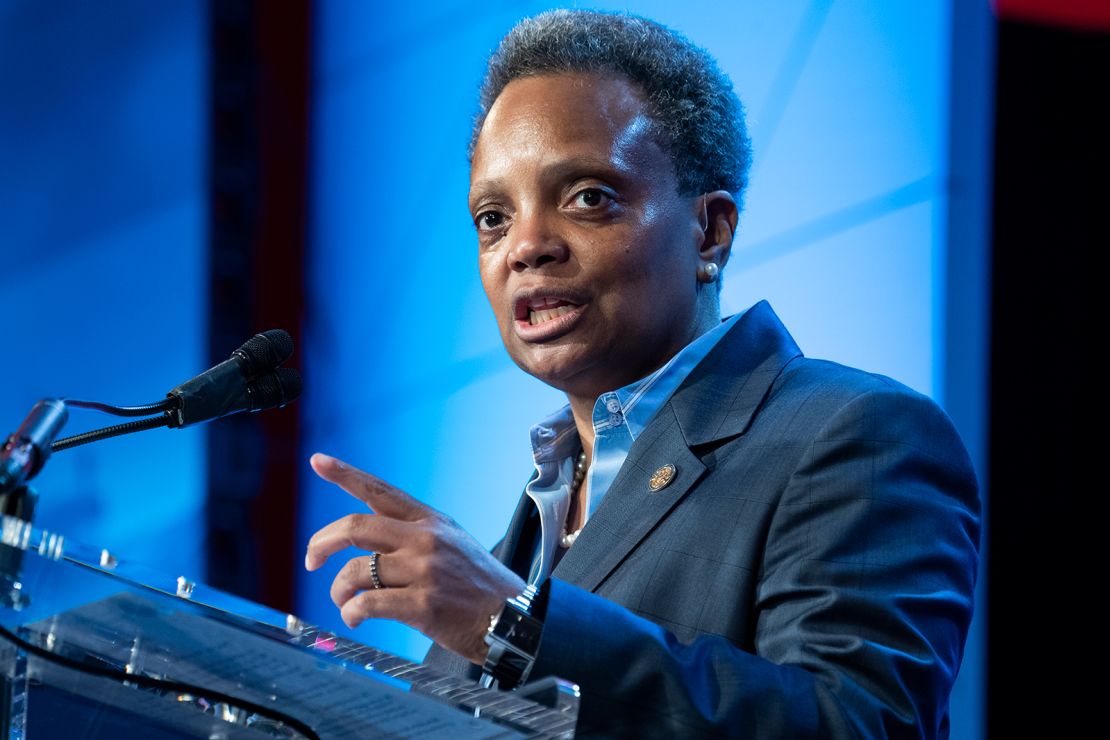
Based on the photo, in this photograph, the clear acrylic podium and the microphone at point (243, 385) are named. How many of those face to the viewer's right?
1

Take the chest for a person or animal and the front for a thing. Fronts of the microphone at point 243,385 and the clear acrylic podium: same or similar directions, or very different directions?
very different directions

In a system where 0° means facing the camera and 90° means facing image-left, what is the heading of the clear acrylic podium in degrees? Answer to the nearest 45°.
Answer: approximately 90°

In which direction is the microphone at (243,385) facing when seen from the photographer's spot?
facing to the right of the viewer

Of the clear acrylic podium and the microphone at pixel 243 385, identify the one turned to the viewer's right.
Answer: the microphone
